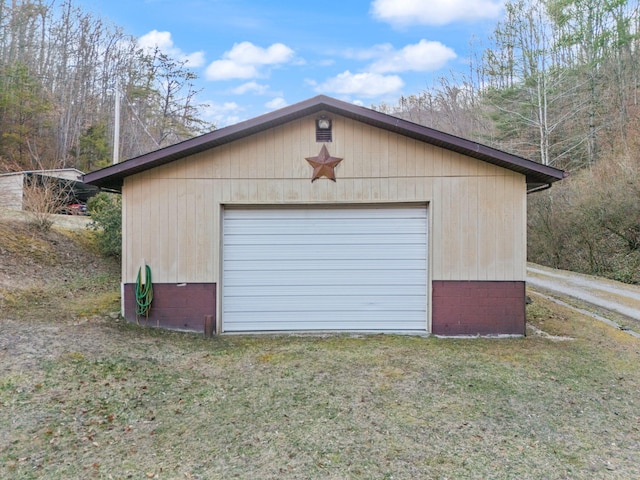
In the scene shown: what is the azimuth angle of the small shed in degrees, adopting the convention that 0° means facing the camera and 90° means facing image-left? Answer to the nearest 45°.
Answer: approximately 315°

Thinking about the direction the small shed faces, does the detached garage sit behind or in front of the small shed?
in front

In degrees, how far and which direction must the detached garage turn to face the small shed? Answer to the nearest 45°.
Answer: approximately 135° to its right

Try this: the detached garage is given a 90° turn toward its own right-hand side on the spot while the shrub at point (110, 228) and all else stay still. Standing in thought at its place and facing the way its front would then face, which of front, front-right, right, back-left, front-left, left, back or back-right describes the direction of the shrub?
front-right

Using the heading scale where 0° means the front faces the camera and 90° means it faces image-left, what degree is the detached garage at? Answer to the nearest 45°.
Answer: approximately 0°
